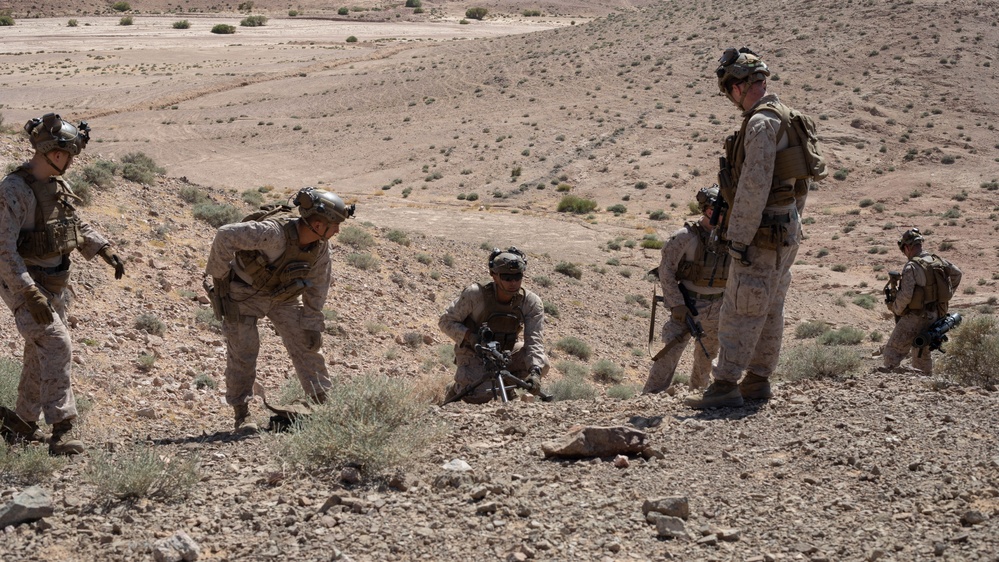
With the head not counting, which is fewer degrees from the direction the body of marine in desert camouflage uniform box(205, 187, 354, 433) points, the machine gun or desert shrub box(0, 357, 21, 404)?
the machine gun

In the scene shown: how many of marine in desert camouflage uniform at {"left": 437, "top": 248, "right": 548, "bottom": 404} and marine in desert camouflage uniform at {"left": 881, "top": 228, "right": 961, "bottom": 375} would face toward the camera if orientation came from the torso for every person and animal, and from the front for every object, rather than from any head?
1

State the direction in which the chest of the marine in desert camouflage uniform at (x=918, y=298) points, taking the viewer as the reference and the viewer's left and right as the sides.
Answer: facing away from the viewer and to the left of the viewer

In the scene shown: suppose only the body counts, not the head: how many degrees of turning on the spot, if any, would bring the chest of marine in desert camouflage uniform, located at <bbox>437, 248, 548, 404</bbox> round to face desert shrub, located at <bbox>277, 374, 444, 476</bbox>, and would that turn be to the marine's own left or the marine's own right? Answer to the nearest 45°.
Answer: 0° — they already face it

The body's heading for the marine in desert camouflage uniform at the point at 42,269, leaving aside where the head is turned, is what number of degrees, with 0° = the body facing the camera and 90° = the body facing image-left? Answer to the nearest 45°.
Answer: approximately 315°

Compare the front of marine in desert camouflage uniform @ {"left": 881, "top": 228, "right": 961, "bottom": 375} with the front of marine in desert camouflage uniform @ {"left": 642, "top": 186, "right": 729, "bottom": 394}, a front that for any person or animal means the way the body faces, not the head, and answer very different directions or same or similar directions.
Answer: very different directions

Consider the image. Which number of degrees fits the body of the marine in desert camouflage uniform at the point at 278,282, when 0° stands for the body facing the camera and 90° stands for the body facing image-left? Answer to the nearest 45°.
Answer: approximately 315°

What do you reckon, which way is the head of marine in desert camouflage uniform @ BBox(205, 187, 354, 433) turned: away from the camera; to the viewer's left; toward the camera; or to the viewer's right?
to the viewer's right

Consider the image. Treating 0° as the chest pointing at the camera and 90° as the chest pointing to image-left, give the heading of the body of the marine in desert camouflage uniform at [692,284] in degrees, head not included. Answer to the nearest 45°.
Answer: approximately 315°
